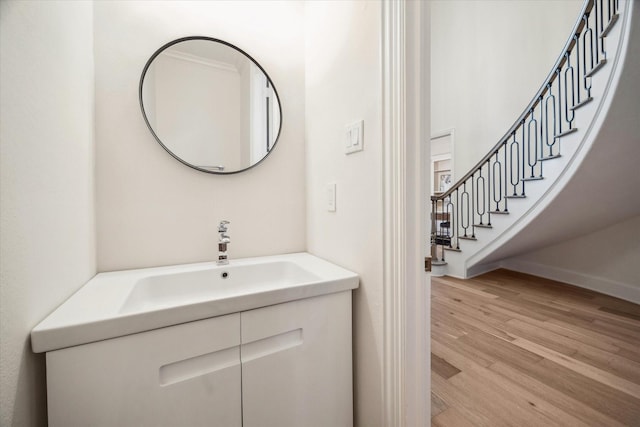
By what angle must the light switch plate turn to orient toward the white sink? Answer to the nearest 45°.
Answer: approximately 45° to its right

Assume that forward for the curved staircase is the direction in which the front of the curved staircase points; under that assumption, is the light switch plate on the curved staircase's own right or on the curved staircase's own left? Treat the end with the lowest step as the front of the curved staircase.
on the curved staircase's own left

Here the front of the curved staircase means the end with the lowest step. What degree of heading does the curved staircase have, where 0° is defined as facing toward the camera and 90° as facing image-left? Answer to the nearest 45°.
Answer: approximately 90°

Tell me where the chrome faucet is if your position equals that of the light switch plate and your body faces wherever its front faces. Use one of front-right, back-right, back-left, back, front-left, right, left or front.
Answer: front-right

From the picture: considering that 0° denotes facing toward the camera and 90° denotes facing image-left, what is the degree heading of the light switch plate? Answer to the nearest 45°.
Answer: approximately 45°

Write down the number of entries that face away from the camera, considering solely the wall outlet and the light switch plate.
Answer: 0

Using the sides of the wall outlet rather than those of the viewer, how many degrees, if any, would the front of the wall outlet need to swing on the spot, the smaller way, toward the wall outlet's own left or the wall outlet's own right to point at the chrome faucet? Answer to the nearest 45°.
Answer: approximately 45° to the wall outlet's own right

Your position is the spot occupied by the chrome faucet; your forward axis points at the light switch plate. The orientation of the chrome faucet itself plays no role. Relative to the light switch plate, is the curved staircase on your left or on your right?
left
